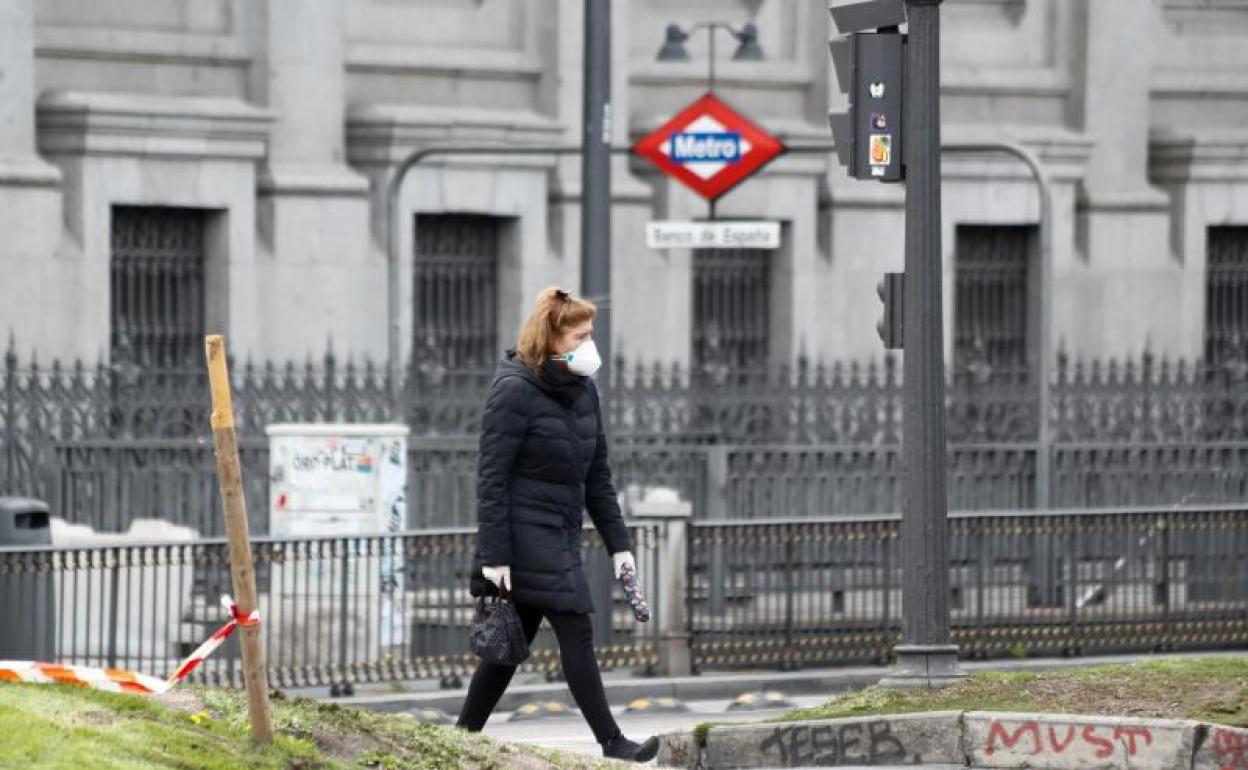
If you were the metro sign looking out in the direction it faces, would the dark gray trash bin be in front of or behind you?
in front

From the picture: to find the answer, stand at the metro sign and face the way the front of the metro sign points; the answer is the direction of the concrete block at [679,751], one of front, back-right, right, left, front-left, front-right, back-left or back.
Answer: front

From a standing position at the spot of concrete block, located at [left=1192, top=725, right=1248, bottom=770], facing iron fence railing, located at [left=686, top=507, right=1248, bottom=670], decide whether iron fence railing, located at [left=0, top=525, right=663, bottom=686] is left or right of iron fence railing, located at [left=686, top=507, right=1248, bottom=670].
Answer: left

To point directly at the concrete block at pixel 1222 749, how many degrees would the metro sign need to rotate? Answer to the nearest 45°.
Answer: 0° — it already faces it

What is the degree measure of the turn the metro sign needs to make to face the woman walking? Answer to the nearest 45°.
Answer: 0° — it already faces them

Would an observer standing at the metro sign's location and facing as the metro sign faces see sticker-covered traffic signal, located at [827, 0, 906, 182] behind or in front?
in front

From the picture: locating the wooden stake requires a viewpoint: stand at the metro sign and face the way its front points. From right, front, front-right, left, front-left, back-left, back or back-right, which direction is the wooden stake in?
front

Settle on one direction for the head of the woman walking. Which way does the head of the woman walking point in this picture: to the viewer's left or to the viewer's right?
to the viewer's right

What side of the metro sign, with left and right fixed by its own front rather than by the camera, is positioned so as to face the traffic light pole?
front

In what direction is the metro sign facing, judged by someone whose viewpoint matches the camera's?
facing the viewer

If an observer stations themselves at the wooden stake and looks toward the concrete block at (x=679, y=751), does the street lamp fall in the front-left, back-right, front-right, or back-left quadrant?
front-left
